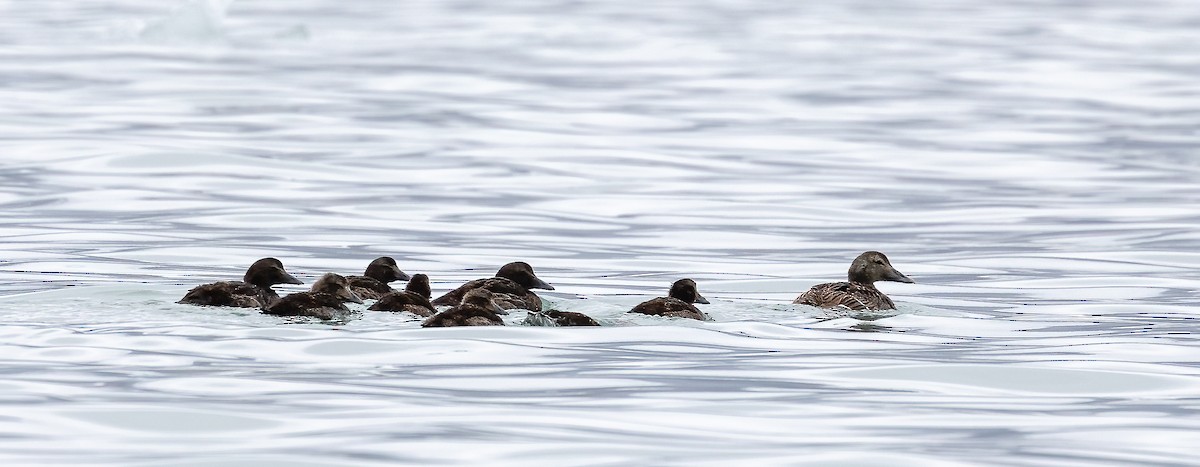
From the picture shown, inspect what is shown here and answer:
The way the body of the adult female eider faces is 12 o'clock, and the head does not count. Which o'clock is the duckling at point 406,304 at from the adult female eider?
The duckling is roughly at 5 o'clock from the adult female eider.

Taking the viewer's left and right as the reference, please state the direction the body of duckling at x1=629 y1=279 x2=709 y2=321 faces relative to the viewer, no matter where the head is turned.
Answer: facing to the right of the viewer

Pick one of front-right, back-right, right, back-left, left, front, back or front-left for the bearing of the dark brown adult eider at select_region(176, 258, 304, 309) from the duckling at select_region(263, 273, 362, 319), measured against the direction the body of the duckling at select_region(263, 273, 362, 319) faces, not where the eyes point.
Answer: back-left

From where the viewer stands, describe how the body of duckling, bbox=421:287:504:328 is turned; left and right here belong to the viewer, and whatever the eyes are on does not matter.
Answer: facing to the right of the viewer

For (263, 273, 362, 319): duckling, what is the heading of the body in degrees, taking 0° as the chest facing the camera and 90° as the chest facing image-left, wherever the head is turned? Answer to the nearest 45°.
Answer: approximately 270°

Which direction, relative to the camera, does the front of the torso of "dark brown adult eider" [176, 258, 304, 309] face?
to the viewer's right

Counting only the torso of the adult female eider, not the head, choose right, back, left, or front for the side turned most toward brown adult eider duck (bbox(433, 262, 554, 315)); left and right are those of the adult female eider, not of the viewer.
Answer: back

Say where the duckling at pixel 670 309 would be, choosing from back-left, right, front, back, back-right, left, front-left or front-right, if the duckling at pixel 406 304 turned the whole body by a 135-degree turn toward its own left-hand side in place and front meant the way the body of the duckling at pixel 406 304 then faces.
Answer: back-right

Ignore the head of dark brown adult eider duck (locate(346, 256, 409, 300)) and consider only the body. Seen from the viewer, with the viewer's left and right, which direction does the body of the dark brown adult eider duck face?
facing to the right of the viewer

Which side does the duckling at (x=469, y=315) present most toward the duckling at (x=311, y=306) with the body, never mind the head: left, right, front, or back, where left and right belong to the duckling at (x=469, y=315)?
back
